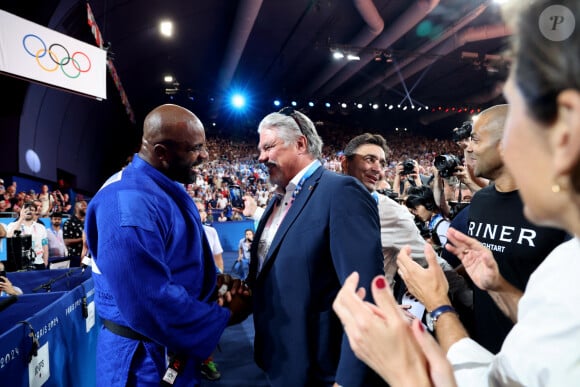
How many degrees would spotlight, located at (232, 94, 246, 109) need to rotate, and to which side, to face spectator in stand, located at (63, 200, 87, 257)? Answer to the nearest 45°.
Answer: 0° — it already faces them

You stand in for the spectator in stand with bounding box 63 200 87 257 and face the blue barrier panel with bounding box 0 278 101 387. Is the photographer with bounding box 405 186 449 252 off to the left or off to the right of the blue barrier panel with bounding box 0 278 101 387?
left

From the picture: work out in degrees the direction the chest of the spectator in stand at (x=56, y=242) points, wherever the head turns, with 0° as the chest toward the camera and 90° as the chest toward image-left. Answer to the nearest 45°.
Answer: approximately 0°

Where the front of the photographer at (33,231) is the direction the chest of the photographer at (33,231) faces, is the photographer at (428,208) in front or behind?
in front

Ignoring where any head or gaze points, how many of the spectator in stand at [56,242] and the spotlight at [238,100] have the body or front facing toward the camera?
2

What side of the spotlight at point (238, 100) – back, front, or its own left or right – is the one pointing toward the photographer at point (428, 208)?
front

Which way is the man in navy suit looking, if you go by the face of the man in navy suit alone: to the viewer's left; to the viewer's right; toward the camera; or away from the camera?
to the viewer's left

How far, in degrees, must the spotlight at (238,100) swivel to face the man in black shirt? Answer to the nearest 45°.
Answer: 0° — it already faces them

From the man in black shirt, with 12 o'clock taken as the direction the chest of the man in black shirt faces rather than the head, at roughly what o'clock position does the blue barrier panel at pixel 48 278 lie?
The blue barrier panel is roughly at 1 o'clock from the man in black shirt.

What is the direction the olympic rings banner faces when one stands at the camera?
facing the viewer and to the right of the viewer

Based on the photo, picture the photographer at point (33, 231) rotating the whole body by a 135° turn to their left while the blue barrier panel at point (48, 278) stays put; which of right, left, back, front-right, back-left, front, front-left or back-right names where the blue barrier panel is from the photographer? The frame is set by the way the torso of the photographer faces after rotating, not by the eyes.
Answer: back-right

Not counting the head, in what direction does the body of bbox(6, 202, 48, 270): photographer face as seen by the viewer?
toward the camera
